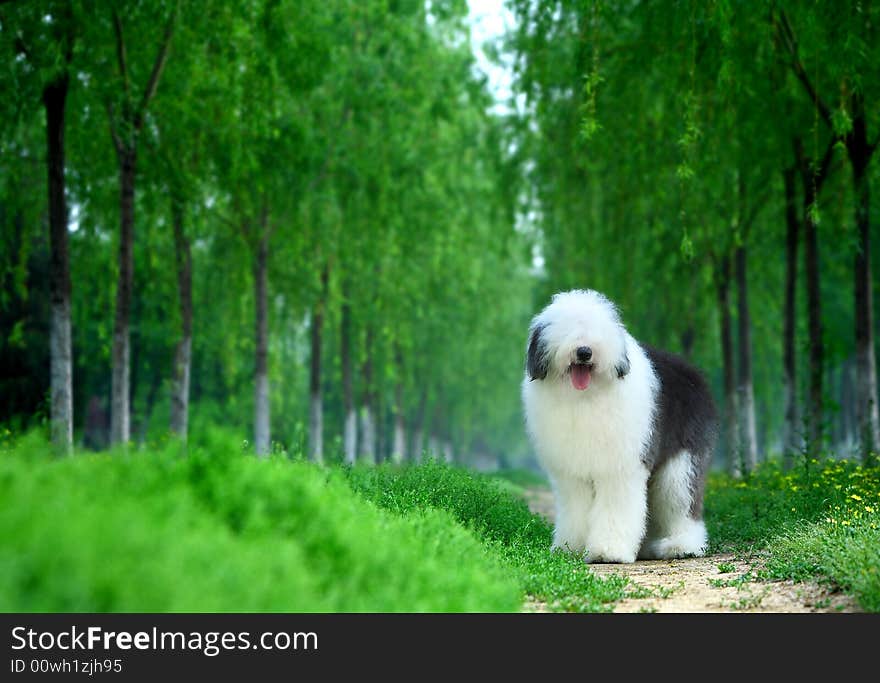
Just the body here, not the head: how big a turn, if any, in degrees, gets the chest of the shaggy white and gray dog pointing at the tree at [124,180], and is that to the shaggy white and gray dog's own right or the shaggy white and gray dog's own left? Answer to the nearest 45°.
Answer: approximately 90° to the shaggy white and gray dog's own right

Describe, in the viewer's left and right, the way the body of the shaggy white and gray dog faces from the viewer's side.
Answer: facing the viewer and to the left of the viewer
